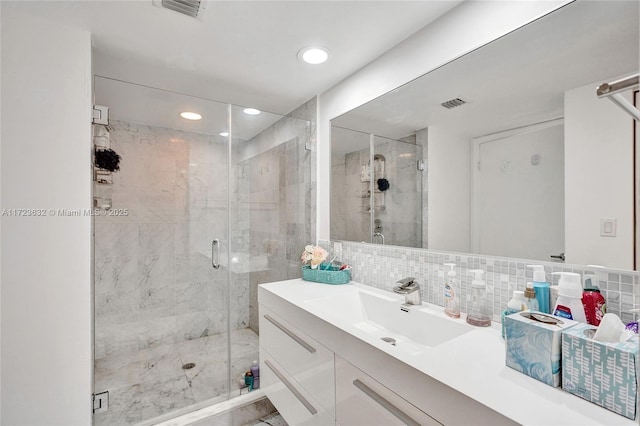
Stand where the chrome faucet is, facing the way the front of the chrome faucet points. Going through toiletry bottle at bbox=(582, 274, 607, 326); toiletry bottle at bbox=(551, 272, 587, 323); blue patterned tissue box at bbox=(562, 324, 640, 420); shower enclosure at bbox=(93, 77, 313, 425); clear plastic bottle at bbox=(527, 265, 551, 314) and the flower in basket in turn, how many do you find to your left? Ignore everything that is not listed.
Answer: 4

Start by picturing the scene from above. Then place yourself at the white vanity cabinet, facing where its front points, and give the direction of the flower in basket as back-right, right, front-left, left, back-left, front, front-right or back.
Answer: right

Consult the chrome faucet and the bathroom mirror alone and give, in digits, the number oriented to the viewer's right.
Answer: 0

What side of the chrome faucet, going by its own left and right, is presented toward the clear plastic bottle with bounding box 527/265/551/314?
left

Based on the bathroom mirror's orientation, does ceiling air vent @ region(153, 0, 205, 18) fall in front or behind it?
in front

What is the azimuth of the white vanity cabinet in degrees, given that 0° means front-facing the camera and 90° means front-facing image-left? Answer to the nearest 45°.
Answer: approximately 45°

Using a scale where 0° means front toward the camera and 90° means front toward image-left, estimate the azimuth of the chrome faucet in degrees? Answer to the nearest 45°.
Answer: approximately 45°

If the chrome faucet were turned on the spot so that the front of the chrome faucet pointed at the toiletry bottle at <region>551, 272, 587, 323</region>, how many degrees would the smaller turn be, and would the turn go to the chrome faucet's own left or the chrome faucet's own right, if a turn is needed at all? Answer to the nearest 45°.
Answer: approximately 90° to the chrome faucet's own left

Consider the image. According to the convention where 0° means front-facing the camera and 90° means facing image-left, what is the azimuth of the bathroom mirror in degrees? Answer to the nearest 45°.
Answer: approximately 45°
